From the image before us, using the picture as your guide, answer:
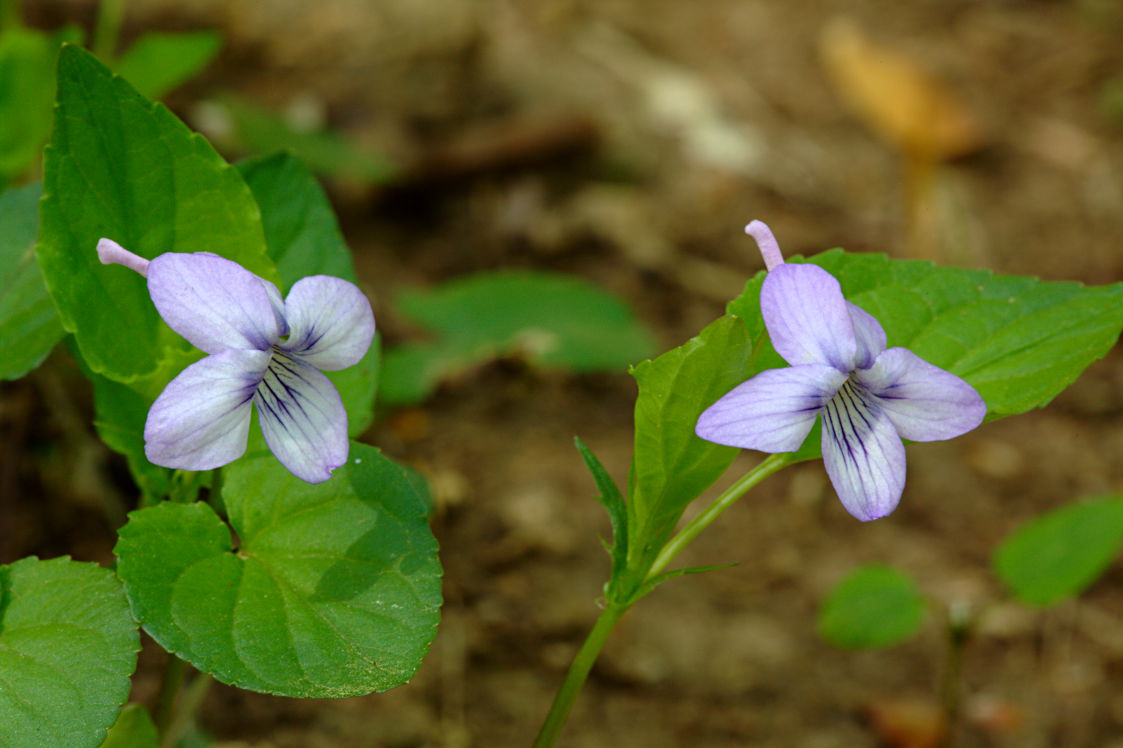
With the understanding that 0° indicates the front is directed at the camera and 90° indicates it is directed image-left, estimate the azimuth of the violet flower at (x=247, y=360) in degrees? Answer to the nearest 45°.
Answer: approximately 315°

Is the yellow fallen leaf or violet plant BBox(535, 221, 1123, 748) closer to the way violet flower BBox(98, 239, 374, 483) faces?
the violet plant

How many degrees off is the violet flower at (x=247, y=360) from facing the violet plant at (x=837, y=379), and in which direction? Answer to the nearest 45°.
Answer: approximately 45° to its left

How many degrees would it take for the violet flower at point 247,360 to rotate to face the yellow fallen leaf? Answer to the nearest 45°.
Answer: approximately 90° to its left
